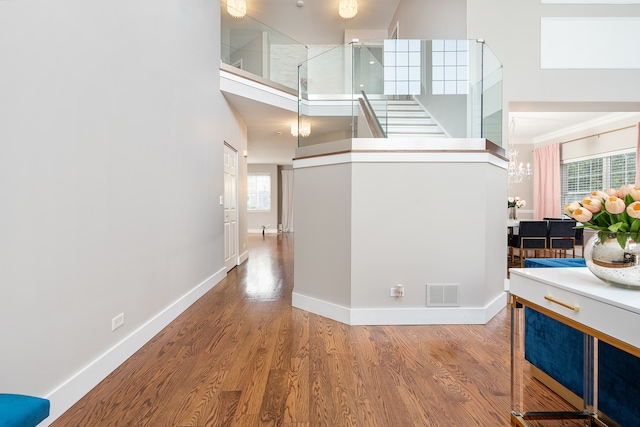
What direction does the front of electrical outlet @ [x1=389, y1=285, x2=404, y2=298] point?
toward the camera

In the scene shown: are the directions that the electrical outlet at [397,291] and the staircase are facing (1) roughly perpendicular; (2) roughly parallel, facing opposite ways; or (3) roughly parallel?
roughly parallel

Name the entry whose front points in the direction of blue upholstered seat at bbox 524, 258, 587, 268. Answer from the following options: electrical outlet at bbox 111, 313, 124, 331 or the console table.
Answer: the electrical outlet

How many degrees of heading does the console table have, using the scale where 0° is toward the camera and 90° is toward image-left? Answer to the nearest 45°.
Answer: approximately 45°

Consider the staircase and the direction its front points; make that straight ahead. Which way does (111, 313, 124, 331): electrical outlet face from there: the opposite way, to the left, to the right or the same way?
to the left

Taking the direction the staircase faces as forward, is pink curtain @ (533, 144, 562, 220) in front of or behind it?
behind

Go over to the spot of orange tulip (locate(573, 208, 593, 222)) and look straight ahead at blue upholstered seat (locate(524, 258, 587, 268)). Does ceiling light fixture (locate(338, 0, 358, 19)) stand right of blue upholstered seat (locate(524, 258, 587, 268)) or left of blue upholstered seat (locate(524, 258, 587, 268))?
left

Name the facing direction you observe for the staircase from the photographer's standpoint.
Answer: facing the viewer

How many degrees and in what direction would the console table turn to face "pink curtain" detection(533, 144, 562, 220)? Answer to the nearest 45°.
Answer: approximately 135° to its right

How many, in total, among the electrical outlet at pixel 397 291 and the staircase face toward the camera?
2

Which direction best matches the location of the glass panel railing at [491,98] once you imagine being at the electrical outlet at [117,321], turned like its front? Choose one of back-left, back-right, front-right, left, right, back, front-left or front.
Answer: front-left

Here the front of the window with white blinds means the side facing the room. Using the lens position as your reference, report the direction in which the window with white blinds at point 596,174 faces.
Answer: facing the viewer and to the left of the viewer

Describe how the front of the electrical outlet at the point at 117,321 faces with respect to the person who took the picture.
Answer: facing the viewer and to the right of the viewer
